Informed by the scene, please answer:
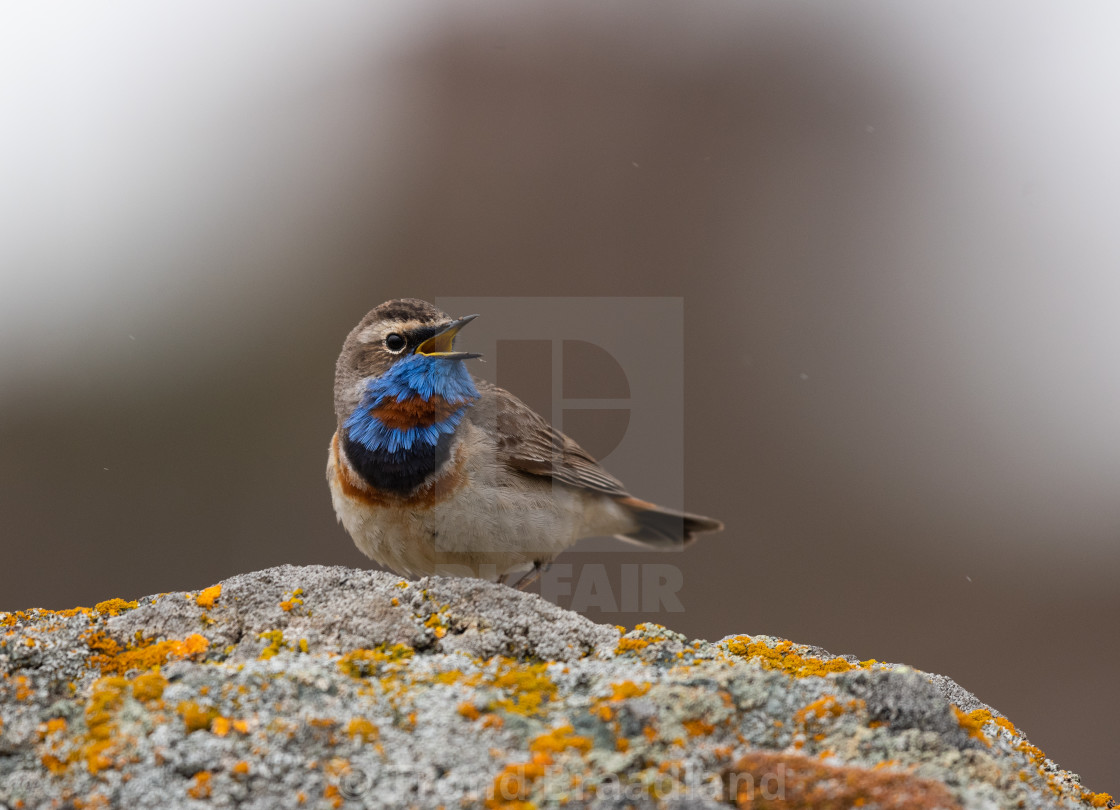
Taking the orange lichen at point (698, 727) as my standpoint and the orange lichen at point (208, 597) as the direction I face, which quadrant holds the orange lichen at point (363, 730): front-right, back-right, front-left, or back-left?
front-left

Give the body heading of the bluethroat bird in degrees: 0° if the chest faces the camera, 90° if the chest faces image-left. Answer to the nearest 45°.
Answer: approximately 45°

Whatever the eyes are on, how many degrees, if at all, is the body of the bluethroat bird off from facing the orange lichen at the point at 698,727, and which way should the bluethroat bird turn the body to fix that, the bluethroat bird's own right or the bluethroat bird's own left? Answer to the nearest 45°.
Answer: approximately 45° to the bluethroat bird's own left

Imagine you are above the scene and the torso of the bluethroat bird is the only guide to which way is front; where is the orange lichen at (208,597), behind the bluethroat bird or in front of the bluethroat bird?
in front

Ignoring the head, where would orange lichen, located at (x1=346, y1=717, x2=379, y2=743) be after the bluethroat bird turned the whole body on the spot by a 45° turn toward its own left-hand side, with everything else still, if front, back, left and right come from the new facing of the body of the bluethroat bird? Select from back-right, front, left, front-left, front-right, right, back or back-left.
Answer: front

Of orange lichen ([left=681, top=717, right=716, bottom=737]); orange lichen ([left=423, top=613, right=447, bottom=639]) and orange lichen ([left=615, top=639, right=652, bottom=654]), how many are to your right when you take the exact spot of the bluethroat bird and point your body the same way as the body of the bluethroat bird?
0

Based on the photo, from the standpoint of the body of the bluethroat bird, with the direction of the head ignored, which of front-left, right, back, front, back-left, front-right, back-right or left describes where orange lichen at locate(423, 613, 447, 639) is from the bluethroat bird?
front-left

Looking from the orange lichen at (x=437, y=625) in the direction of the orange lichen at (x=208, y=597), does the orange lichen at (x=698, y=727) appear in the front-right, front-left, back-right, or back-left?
back-left

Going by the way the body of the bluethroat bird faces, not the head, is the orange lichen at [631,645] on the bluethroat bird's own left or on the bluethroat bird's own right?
on the bluethroat bird's own left
